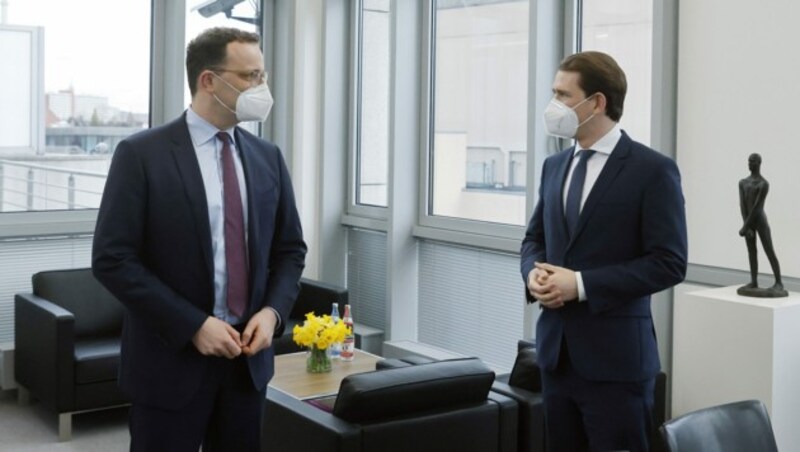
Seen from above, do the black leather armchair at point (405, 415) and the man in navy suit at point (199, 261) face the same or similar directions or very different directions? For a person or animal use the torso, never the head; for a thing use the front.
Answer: very different directions

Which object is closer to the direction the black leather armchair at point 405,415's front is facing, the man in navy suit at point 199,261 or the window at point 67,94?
the window

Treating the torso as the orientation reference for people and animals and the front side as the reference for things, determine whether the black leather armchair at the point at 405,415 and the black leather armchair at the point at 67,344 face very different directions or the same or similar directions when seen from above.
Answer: very different directions

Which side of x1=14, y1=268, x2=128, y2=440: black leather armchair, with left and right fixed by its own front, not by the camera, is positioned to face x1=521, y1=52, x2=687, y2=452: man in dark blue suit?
front

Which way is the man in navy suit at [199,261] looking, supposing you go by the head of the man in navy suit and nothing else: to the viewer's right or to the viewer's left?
to the viewer's right

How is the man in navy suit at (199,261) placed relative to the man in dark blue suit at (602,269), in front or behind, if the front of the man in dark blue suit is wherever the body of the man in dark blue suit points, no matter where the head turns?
in front

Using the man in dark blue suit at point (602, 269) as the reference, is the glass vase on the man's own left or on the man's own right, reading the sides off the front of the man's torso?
on the man's own right

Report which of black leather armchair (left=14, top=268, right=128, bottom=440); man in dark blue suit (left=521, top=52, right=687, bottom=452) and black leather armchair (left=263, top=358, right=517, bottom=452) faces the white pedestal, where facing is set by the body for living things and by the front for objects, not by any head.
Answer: black leather armchair (left=14, top=268, right=128, bottom=440)

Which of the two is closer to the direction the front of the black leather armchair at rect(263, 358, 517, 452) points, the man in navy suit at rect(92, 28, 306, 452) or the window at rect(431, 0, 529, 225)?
the window

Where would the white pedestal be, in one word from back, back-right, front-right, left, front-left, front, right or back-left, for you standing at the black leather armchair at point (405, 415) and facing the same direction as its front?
back-right

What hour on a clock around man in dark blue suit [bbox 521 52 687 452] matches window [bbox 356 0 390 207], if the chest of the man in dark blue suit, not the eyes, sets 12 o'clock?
The window is roughly at 4 o'clock from the man in dark blue suit.

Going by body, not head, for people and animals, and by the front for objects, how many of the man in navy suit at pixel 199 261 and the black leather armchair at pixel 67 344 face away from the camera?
0

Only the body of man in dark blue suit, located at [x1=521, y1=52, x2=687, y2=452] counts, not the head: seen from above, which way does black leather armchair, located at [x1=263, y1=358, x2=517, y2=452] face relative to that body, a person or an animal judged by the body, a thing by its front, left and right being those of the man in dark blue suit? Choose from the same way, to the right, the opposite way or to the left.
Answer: to the right

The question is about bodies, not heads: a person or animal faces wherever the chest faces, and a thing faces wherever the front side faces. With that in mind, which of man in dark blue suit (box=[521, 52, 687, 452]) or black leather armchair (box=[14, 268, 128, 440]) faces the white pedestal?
the black leather armchair

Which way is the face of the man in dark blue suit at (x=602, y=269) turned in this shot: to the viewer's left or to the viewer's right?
to the viewer's left

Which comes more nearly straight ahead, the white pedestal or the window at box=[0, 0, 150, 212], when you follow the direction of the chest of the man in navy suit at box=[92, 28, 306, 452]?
the white pedestal

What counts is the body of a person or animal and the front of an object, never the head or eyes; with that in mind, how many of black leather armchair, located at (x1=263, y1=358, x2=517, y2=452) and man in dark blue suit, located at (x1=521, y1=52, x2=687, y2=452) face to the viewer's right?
0
